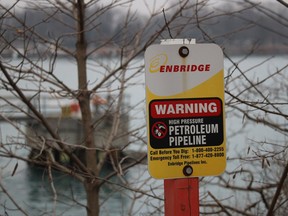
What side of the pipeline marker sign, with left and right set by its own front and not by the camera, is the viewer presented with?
front
